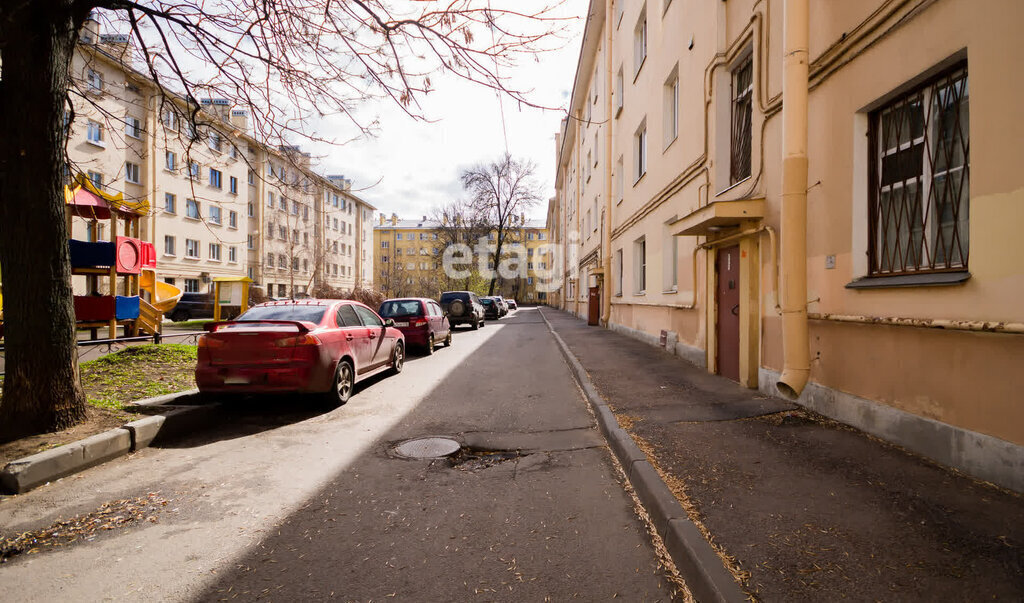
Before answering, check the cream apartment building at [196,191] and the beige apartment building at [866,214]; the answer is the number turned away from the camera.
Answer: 0

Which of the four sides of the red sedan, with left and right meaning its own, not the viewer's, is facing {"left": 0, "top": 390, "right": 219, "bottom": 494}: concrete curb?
back

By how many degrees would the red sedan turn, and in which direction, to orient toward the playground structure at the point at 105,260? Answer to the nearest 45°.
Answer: approximately 90° to its left

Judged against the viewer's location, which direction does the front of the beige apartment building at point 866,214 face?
facing the viewer and to the left of the viewer

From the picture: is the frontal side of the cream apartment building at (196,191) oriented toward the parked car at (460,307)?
yes

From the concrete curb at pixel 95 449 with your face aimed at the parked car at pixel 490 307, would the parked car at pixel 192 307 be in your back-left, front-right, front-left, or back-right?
front-left

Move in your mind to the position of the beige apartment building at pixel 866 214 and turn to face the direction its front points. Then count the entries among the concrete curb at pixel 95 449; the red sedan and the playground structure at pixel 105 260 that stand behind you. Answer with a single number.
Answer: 0

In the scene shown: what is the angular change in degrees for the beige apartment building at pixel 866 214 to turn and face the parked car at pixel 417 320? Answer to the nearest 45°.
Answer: approximately 90° to its right

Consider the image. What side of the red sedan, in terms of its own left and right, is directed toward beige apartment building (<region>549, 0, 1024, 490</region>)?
right

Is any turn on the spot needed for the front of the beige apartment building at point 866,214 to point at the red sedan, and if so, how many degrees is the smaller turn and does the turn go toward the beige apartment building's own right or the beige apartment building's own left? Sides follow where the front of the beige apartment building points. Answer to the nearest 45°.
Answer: approximately 45° to the beige apartment building's own right

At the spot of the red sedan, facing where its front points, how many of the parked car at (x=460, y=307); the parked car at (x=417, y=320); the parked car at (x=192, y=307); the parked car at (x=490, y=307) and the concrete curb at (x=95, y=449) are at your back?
1

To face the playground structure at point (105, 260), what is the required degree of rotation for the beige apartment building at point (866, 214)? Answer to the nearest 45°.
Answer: approximately 45° to its right

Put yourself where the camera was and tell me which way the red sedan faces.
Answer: facing away from the viewer and to the right of the viewer

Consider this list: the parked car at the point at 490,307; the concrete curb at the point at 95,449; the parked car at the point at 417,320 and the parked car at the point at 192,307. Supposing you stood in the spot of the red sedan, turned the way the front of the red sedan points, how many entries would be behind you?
1

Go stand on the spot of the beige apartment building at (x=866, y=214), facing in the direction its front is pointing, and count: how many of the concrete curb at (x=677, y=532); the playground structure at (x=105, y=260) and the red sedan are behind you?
0

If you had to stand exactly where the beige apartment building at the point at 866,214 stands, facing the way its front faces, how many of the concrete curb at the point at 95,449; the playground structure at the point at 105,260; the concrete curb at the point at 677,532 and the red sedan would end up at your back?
0

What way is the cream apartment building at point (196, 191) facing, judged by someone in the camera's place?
facing the viewer and to the right of the viewer

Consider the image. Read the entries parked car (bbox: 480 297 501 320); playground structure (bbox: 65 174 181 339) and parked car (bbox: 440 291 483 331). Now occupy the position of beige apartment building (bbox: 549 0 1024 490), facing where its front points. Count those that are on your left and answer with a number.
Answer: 0

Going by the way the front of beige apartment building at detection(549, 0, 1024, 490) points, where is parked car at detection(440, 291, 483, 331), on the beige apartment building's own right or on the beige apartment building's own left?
on the beige apartment building's own right

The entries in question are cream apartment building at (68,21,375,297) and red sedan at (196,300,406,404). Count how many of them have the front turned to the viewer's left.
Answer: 0

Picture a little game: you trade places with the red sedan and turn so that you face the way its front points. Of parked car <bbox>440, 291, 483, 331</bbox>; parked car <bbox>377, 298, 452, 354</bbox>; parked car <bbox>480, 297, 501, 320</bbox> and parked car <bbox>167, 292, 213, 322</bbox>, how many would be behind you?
0
